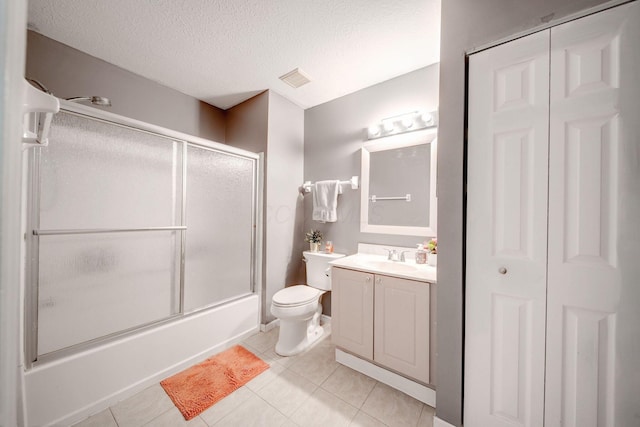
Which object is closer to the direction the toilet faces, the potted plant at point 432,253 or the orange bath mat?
the orange bath mat

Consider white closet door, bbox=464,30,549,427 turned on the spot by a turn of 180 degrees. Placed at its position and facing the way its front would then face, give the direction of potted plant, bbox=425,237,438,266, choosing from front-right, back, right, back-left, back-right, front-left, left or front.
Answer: left

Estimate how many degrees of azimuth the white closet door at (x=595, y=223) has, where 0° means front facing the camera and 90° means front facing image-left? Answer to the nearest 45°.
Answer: approximately 45°

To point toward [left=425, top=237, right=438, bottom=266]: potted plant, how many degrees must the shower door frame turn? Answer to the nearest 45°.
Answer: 0° — it already faces it

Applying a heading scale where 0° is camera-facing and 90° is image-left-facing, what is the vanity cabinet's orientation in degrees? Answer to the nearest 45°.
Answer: approximately 45°
